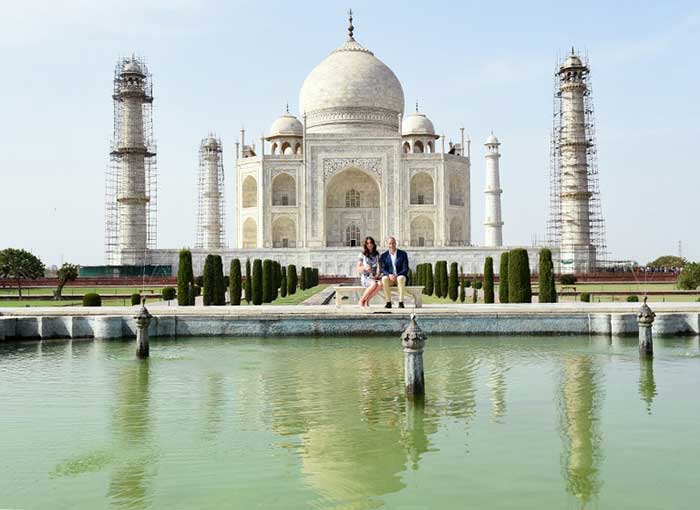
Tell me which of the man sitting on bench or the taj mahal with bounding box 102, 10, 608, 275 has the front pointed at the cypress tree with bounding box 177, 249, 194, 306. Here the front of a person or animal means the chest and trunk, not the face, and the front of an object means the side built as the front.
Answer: the taj mahal

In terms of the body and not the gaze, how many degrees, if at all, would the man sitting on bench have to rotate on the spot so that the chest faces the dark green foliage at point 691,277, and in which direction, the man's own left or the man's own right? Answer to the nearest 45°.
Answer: approximately 135° to the man's own left

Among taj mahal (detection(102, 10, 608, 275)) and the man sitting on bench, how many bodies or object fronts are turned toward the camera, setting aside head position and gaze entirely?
2

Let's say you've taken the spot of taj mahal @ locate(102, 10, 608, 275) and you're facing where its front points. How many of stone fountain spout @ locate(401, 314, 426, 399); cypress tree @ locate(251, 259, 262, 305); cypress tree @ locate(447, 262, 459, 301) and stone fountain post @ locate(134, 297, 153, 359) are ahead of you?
4

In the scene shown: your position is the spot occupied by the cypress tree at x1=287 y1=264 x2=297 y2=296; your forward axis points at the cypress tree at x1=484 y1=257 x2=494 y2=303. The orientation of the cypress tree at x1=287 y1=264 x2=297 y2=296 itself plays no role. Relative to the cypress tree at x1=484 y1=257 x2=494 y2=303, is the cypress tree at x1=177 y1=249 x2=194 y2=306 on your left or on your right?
right
